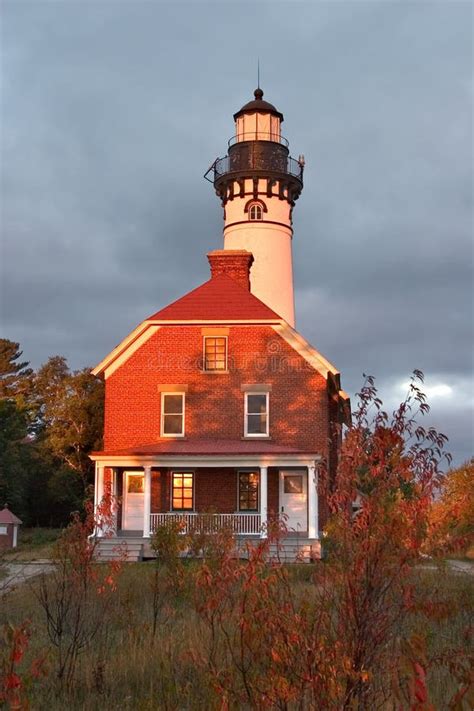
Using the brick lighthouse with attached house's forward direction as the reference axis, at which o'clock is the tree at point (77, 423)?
The tree is roughly at 5 o'clock from the brick lighthouse with attached house.

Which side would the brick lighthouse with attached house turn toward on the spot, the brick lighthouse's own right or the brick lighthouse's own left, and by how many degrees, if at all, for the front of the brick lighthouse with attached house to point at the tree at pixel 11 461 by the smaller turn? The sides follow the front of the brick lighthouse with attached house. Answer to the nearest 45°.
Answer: approximately 135° to the brick lighthouse's own right

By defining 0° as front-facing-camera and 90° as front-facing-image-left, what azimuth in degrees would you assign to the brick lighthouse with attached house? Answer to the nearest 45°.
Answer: approximately 0°
